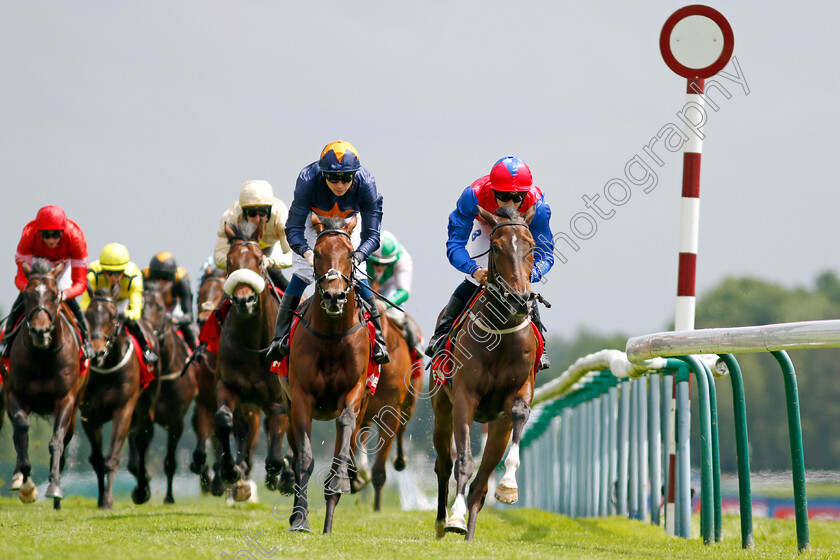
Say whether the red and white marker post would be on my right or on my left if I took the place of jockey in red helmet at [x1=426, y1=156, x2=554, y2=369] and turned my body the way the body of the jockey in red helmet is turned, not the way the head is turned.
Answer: on my left

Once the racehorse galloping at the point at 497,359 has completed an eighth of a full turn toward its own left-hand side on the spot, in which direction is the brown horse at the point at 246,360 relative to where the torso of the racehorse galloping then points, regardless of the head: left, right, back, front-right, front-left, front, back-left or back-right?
back

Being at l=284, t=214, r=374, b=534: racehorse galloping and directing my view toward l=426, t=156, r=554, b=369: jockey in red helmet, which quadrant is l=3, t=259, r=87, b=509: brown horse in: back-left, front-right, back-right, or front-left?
back-left

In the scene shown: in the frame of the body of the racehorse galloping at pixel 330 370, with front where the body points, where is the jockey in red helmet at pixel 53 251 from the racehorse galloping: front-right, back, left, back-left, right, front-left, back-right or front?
back-right

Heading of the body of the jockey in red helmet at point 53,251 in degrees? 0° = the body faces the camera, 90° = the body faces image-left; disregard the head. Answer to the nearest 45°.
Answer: approximately 0°

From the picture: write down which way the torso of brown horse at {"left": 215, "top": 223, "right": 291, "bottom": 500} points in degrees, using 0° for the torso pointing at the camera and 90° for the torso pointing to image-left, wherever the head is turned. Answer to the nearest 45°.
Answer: approximately 0°

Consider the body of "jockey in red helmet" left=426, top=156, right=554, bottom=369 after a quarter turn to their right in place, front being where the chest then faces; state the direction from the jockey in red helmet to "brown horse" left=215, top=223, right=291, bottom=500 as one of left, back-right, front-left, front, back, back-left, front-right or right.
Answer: front-right

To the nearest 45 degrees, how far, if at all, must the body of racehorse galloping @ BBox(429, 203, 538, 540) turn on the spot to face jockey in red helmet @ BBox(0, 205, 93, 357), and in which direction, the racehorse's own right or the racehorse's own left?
approximately 135° to the racehorse's own right

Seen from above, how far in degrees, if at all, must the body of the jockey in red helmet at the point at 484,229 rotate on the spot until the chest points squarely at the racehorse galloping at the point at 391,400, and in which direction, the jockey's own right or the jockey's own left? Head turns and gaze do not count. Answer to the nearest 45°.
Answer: approximately 180°
